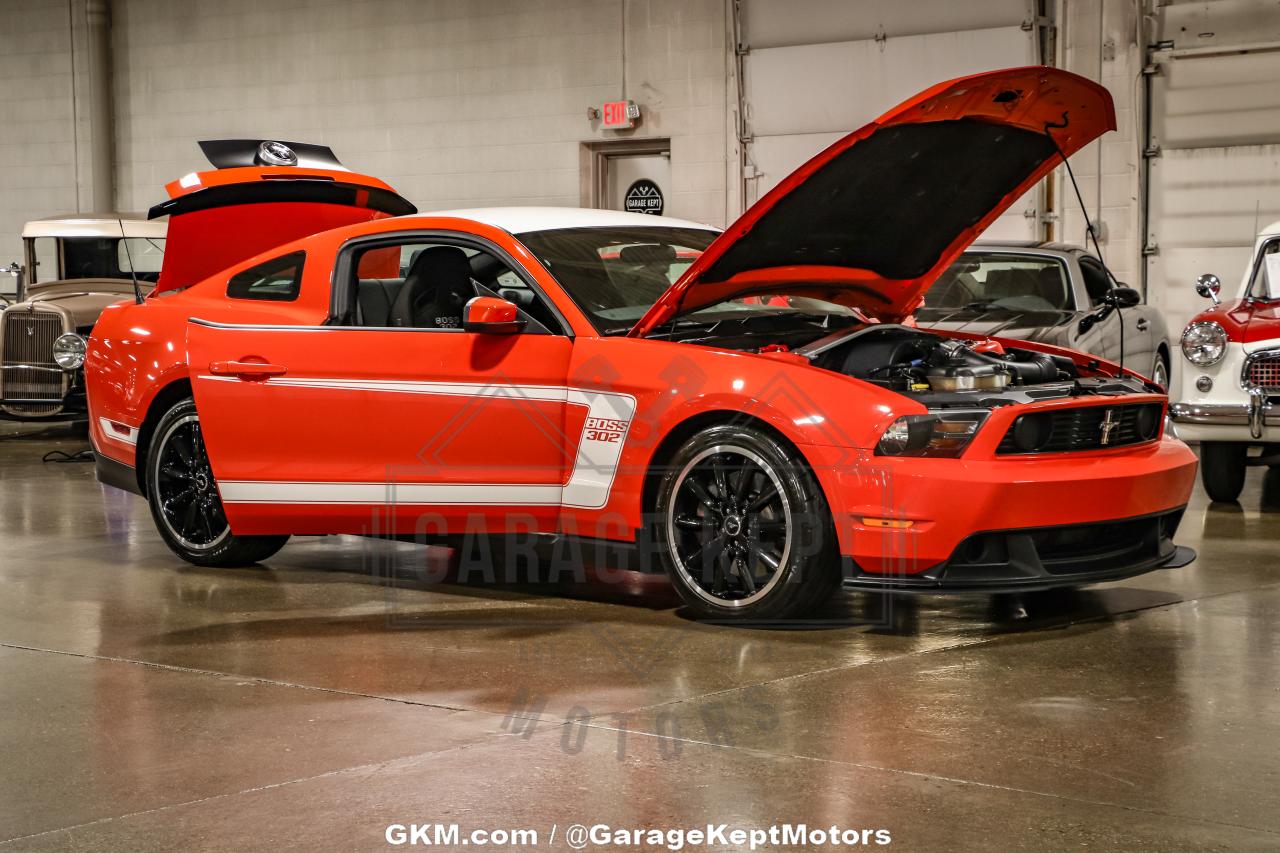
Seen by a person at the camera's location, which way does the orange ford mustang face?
facing the viewer and to the right of the viewer

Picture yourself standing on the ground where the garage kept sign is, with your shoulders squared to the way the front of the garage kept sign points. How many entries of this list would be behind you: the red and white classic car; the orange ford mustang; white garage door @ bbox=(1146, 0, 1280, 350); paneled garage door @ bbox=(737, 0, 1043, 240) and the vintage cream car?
0

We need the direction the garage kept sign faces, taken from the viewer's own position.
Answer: facing the viewer

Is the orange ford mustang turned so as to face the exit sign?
no

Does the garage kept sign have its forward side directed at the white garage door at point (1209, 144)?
no

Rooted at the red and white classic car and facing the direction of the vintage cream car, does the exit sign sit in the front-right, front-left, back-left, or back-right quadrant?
front-right

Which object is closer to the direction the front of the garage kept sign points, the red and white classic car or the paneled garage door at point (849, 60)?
the red and white classic car

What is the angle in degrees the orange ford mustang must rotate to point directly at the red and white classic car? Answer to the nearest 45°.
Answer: approximately 90° to its left

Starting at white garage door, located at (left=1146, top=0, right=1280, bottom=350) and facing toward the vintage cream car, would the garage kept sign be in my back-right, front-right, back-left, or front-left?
front-right

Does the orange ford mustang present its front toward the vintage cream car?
no

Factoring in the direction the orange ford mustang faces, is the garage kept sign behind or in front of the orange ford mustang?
behind

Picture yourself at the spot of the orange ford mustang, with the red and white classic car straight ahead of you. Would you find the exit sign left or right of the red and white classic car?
left

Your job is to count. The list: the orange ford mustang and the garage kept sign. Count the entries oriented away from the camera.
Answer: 0

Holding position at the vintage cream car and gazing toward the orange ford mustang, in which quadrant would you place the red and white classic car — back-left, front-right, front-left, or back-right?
front-left

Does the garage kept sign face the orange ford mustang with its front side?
yes

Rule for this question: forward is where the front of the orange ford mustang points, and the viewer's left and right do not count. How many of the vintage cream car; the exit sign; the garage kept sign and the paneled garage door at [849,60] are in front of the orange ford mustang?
0

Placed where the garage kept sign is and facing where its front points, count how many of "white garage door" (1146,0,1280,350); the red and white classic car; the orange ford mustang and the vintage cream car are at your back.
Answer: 0

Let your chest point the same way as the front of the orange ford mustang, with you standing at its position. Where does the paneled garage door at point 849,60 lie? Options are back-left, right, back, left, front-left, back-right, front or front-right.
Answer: back-left

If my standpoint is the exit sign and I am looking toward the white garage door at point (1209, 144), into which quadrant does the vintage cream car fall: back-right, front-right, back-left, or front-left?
back-right
